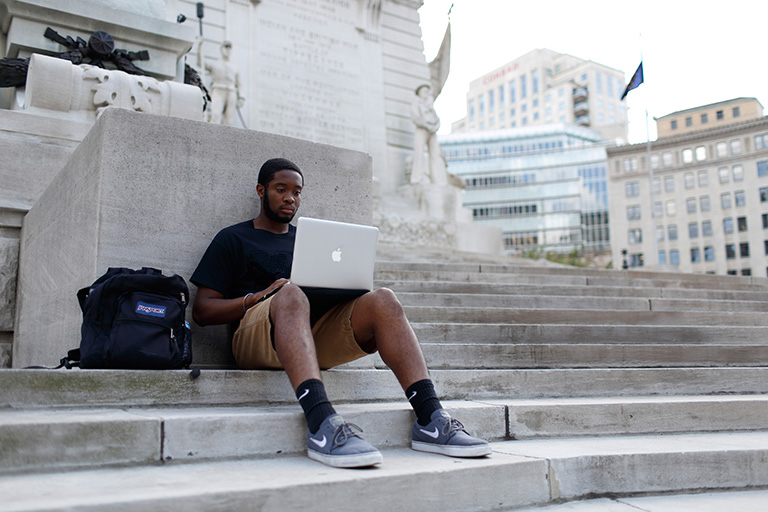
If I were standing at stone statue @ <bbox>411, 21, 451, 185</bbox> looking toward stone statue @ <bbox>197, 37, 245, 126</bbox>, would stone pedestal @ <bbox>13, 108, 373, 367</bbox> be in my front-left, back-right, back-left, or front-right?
front-left

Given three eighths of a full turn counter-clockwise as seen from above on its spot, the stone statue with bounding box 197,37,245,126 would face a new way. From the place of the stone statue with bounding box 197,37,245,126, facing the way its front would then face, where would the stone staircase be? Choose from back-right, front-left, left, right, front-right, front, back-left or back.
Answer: back

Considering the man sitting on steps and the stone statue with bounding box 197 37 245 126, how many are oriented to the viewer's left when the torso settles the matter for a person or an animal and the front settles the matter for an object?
0

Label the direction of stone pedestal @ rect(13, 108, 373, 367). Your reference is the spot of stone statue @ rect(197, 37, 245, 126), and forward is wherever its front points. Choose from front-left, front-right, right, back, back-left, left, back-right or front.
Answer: front-right

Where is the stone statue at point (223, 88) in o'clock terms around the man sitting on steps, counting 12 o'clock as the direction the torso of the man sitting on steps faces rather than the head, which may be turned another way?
The stone statue is roughly at 7 o'clock from the man sitting on steps.

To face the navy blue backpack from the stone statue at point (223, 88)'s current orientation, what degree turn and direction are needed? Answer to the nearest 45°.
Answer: approximately 45° to its right

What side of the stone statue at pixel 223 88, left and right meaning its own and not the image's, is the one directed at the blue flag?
left

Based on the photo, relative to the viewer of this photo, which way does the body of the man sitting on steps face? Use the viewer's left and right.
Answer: facing the viewer and to the right of the viewer

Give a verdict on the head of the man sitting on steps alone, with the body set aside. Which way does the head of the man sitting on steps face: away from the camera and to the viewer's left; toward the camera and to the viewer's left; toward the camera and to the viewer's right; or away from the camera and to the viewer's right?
toward the camera and to the viewer's right

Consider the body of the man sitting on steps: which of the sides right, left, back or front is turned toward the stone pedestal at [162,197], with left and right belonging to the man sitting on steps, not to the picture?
back
